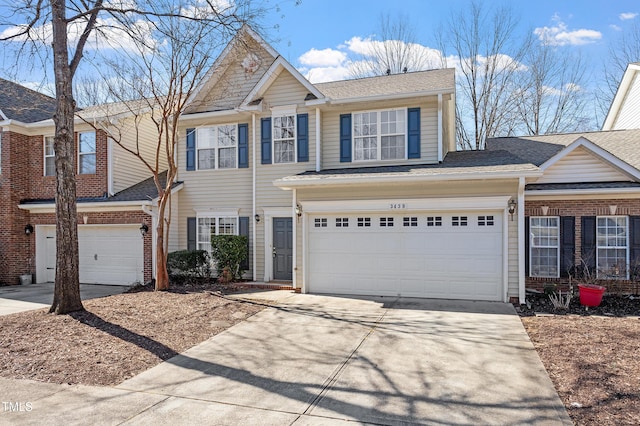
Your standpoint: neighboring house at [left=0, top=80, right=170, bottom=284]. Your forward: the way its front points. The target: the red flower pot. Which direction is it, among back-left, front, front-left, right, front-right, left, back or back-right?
front-left

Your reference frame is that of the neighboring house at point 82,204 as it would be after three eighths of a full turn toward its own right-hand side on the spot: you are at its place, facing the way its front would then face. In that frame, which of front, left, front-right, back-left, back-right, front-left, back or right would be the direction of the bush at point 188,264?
back

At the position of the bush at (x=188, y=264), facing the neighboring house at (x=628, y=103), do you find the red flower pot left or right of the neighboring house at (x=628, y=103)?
right

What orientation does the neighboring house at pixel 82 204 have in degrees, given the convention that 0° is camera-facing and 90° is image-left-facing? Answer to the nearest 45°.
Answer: approximately 0°

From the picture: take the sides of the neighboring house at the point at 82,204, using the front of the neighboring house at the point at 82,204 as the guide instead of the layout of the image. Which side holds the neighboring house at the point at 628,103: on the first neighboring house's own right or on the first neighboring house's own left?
on the first neighboring house's own left
